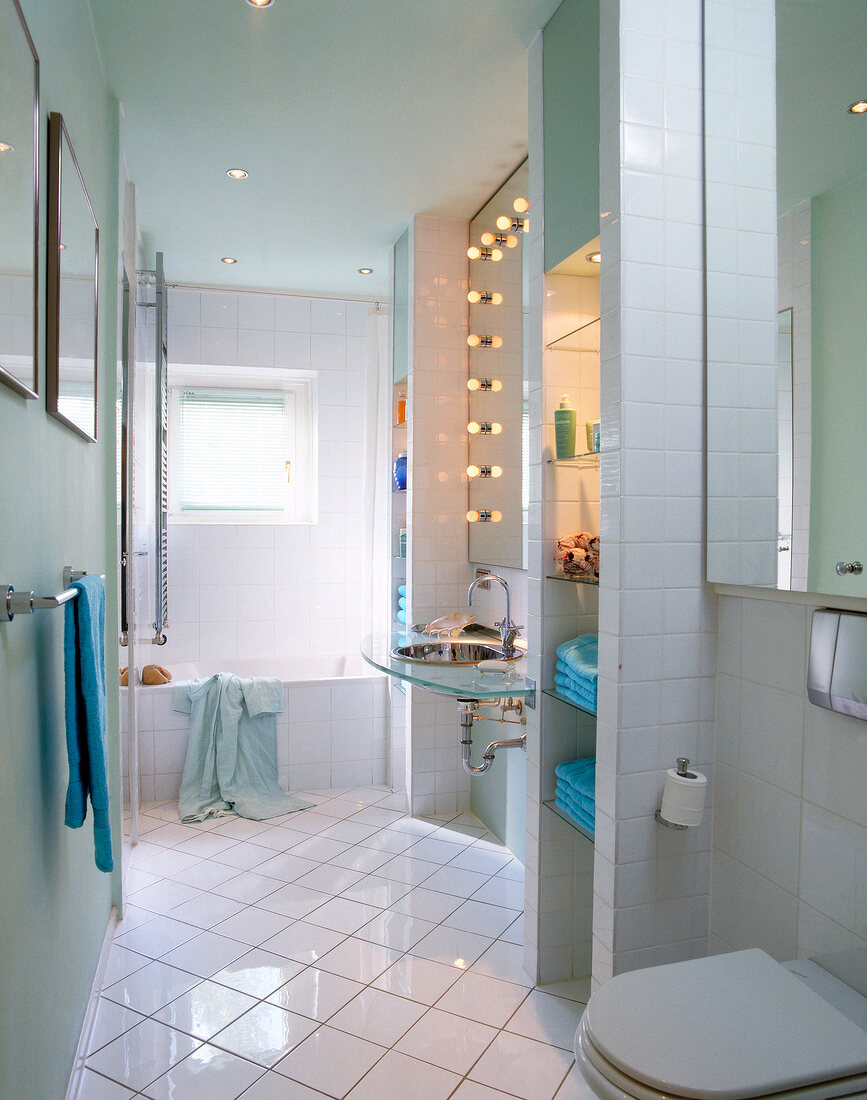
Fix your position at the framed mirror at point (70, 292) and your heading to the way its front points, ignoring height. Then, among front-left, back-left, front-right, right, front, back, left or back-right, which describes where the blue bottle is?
front-left

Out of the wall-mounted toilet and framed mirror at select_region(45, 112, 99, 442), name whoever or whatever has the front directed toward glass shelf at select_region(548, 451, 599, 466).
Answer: the framed mirror

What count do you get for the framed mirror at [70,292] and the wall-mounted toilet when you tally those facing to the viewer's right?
1

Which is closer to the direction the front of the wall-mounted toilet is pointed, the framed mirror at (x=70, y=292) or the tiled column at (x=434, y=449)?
the framed mirror

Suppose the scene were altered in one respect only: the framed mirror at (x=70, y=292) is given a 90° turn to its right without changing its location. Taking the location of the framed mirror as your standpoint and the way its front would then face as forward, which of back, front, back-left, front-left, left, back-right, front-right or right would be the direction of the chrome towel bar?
front

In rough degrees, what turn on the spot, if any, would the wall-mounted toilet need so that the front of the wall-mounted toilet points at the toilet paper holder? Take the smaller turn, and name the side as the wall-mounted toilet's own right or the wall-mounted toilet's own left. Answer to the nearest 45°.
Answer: approximately 135° to the wall-mounted toilet's own right

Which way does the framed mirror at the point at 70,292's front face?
to the viewer's right

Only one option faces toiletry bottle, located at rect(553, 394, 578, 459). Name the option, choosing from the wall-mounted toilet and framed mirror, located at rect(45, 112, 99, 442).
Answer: the framed mirror

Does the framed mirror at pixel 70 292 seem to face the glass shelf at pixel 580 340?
yes

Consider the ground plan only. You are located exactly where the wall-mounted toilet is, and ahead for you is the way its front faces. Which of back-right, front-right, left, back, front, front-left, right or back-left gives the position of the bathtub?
right

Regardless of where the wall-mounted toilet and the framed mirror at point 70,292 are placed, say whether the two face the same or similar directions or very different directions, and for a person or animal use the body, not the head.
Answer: very different directions

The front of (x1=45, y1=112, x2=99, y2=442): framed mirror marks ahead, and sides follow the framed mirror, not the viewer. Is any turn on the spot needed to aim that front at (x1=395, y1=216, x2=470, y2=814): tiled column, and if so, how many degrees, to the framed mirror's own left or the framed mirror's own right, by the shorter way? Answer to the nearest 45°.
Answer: approximately 45° to the framed mirror's own left

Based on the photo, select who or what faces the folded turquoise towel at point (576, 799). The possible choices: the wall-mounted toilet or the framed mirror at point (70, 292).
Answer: the framed mirror

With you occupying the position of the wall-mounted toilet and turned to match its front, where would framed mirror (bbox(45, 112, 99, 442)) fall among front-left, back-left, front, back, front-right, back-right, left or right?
front-right

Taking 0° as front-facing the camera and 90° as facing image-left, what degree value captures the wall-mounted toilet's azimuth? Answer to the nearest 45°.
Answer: approximately 45°
